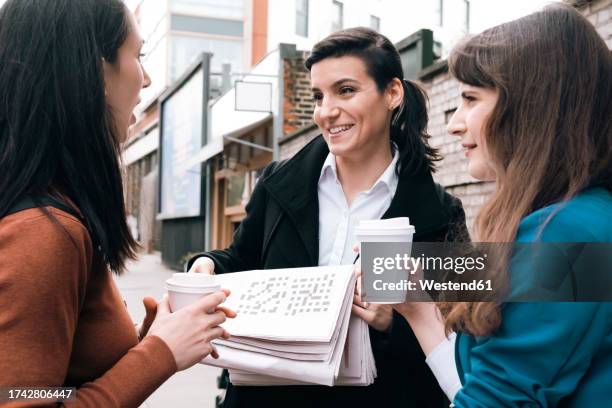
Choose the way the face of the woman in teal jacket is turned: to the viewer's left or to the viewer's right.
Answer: to the viewer's left

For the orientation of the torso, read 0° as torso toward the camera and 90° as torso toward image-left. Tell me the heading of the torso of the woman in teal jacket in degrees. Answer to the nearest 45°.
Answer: approximately 90°

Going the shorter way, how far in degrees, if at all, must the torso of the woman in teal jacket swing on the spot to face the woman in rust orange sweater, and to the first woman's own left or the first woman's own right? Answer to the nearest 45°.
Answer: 0° — they already face them

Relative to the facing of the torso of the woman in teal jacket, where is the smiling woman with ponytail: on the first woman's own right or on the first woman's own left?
on the first woman's own right

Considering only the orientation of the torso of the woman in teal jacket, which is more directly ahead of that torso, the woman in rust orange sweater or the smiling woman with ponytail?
the woman in rust orange sweater
